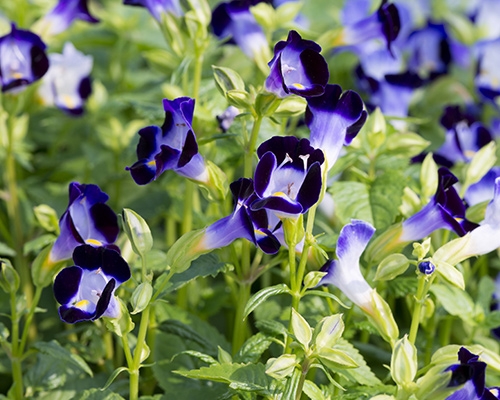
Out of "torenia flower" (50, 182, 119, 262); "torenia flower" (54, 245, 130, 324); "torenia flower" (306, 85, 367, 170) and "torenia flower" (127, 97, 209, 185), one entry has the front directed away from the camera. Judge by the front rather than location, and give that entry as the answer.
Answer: "torenia flower" (306, 85, 367, 170)

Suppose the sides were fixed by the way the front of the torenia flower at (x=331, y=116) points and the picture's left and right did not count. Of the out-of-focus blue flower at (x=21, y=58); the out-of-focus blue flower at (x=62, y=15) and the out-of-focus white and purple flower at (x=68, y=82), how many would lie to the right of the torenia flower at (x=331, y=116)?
0

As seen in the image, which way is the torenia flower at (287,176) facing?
toward the camera

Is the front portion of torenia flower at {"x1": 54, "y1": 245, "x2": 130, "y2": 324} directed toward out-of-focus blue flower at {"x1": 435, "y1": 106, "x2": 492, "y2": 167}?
no

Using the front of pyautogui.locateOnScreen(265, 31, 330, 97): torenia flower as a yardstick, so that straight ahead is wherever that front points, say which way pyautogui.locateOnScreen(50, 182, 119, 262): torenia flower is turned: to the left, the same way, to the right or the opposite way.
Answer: the same way

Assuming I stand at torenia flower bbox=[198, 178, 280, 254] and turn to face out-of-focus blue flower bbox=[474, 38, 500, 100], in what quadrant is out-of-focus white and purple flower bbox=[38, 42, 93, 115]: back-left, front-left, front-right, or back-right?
front-left

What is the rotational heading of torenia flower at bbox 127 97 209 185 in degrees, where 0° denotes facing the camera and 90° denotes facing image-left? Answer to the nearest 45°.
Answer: approximately 45°

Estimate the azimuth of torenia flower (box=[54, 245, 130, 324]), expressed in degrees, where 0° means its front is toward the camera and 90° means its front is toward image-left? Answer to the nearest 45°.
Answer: approximately 45°

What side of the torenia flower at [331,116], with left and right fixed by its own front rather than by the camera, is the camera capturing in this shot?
back
